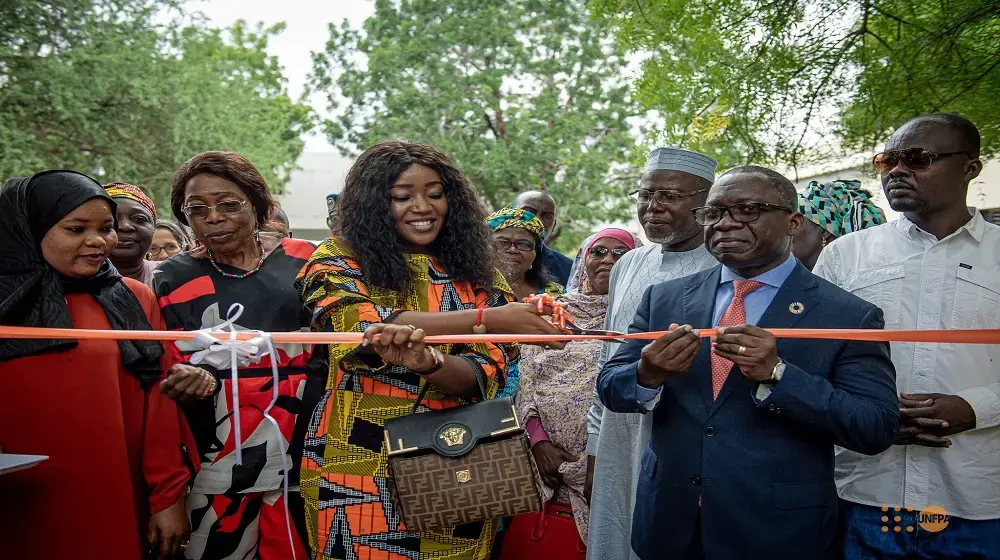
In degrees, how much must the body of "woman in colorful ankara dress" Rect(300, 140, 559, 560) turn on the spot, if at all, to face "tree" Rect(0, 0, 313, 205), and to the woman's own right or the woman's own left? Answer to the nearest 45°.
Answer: approximately 180°

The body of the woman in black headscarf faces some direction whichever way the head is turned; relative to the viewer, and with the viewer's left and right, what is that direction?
facing the viewer and to the right of the viewer

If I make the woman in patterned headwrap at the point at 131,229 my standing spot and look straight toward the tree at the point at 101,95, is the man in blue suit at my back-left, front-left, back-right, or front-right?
back-right

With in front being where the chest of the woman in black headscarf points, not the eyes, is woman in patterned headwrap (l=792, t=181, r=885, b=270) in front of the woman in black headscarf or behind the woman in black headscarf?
in front

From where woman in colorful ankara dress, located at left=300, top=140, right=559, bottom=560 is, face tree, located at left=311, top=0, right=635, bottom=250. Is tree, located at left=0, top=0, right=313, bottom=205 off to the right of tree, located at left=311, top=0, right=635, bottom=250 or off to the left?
left

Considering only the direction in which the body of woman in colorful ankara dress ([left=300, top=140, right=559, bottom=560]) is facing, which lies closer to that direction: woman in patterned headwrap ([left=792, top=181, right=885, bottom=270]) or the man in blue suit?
the man in blue suit

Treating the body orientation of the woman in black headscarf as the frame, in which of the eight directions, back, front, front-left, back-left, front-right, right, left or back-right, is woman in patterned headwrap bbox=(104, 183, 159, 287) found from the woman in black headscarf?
back-left

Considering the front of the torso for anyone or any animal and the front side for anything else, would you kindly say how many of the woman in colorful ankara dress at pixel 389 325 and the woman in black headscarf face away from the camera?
0

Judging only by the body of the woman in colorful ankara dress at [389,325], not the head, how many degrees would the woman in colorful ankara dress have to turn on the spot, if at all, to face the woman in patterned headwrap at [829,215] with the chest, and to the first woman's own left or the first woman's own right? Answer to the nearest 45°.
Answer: approximately 90° to the first woman's own left
